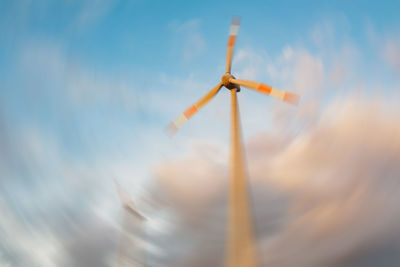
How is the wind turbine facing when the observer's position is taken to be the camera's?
facing the viewer and to the left of the viewer
